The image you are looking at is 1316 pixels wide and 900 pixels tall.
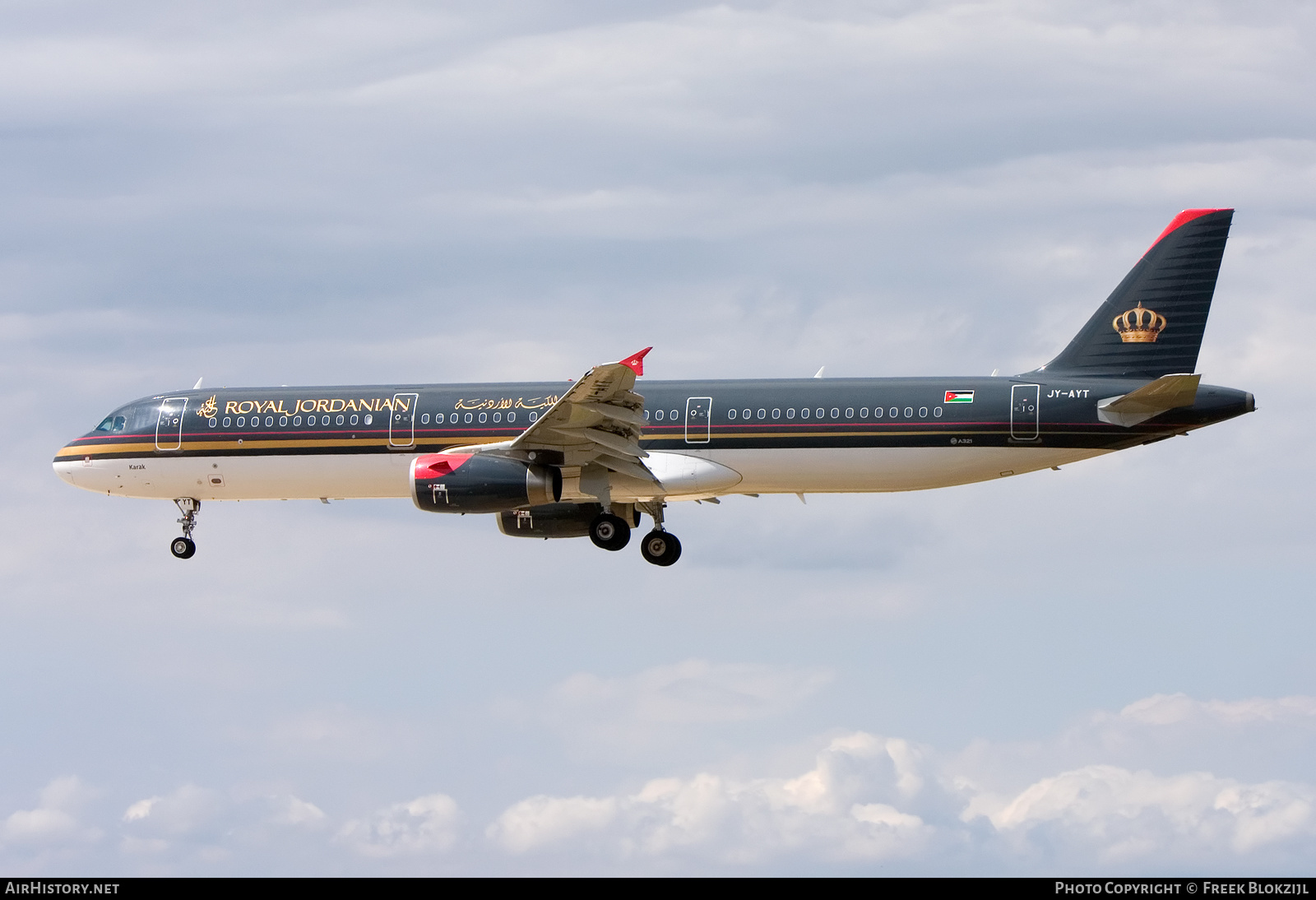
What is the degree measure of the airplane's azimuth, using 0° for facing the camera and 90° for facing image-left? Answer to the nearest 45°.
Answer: approximately 90°
